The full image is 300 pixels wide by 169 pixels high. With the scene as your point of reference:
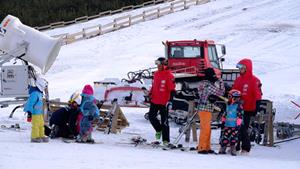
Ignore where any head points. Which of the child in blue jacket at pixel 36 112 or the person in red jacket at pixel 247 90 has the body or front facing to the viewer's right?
the child in blue jacket

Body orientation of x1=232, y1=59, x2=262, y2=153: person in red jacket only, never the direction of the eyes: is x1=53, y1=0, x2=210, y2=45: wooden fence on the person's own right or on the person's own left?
on the person's own right

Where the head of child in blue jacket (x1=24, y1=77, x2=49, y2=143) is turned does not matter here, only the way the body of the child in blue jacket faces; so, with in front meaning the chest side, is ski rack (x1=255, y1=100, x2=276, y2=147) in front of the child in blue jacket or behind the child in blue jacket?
in front

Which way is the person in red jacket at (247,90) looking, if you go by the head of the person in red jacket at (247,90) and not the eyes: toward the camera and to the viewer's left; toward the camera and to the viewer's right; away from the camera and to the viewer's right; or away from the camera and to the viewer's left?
toward the camera and to the viewer's left

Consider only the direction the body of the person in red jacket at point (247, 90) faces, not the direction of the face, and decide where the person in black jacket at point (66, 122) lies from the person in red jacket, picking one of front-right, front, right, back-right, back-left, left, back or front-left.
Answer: front-right

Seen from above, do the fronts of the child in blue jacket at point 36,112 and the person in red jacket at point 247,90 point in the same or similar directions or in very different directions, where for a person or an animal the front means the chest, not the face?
very different directions

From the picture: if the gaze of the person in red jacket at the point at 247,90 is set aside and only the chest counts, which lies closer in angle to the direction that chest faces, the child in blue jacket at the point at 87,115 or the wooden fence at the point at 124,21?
the child in blue jacket

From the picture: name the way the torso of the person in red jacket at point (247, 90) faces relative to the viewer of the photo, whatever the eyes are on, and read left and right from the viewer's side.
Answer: facing the viewer and to the left of the viewer

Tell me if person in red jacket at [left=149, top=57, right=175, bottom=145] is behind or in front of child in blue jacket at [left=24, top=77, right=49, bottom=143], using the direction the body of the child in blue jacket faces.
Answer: in front
